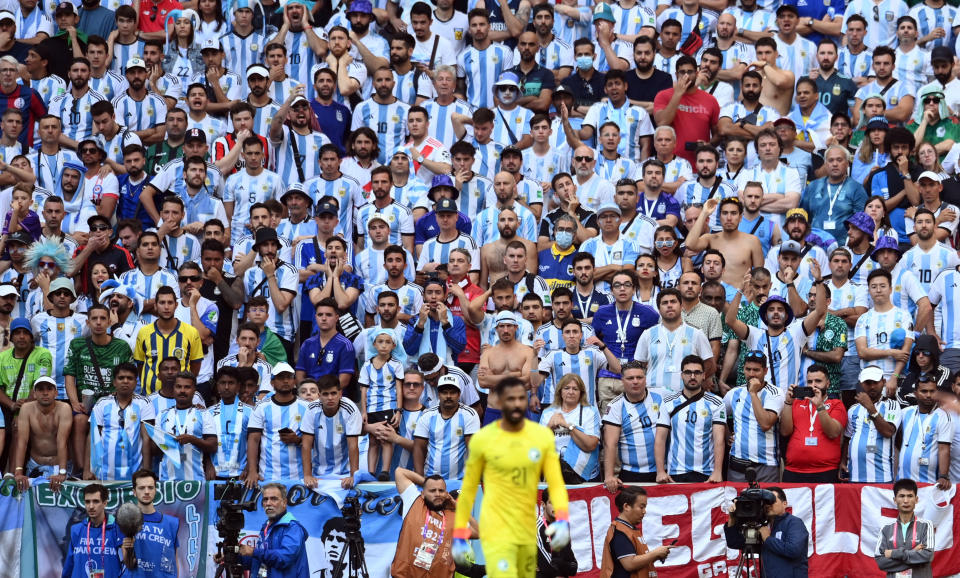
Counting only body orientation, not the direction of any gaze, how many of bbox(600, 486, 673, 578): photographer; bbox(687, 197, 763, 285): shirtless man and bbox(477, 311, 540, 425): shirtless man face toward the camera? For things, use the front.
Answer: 2

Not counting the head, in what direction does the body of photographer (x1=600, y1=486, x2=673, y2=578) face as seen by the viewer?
to the viewer's right

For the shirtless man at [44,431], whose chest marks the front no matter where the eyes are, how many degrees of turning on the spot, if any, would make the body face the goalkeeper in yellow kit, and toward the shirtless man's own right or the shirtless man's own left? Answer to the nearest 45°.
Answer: approximately 45° to the shirtless man's own left

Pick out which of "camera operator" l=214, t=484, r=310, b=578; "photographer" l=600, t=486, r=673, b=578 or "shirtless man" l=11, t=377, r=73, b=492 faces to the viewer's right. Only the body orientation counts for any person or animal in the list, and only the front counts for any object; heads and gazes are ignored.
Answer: the photographer

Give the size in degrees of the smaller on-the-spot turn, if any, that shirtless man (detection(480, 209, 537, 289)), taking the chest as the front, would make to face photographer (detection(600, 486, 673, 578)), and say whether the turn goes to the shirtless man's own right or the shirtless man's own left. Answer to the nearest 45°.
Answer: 0° — they already face them
